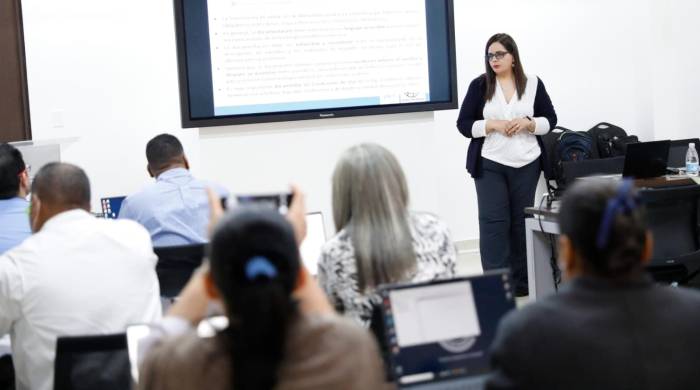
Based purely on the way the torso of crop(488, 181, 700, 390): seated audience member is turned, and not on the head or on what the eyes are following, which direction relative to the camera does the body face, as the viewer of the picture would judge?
away from the camera

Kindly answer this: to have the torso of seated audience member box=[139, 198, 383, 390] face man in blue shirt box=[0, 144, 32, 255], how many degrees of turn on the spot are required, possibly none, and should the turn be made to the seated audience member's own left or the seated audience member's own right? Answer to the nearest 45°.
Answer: approximately 45° to the seated audience member's own left

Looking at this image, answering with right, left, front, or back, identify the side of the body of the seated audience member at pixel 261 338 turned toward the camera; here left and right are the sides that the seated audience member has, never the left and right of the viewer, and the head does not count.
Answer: back

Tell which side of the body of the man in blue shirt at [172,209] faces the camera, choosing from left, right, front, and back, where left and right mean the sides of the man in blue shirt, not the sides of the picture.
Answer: back

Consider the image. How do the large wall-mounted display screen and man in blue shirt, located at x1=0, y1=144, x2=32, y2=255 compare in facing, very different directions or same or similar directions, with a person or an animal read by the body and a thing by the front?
very different directions

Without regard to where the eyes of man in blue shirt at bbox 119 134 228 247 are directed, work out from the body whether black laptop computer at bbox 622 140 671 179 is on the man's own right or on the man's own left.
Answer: on the man's own right

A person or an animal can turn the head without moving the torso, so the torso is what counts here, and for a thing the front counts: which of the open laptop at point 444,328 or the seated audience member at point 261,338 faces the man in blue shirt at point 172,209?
the seated audience member

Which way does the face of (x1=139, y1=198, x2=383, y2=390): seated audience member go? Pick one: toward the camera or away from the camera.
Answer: away from the camera

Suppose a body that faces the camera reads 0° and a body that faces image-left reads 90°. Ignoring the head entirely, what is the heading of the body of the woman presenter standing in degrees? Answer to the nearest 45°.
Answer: approximately 0°

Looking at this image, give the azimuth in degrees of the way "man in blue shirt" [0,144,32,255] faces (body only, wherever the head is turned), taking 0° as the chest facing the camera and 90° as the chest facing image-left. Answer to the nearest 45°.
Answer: approximately 225°

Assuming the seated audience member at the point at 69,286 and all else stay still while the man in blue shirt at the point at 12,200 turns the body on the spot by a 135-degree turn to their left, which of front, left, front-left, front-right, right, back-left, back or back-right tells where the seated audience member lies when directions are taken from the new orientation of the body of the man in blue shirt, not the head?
left

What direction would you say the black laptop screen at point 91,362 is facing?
away from the camera
